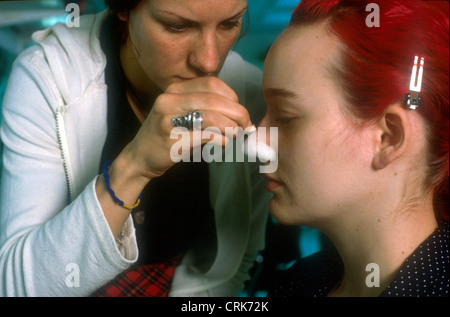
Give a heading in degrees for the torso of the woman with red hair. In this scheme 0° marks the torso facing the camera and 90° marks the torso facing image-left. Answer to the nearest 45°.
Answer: approximately 90°

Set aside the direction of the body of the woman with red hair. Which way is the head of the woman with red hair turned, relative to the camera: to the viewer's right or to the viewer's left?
to the viewer's left
